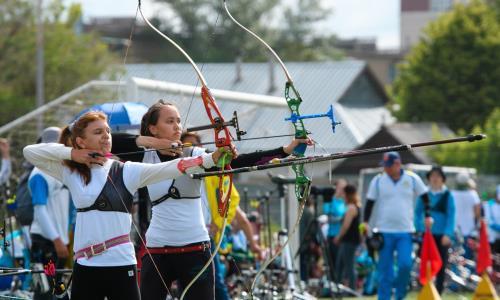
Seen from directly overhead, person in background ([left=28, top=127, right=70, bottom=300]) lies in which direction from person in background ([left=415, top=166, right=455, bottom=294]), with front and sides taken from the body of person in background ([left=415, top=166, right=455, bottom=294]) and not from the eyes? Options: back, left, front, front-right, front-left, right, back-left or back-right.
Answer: front-right

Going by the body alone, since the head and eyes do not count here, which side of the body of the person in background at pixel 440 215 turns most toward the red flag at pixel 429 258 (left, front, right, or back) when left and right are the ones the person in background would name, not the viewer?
front

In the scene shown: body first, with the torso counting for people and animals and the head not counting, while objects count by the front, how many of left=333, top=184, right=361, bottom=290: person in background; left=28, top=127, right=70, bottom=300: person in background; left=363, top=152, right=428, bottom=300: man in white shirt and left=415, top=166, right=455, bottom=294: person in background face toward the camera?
2

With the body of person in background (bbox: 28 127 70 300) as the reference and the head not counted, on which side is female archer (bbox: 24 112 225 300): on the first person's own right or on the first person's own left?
on the first person's own right

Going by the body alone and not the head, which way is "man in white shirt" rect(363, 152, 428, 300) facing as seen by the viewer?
toward the camera

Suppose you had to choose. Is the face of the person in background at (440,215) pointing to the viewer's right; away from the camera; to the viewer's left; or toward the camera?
toward the camera

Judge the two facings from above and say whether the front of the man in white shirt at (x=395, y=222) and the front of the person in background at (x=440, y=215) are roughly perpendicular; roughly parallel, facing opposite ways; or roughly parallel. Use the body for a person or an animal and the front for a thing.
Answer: roughly parallel
